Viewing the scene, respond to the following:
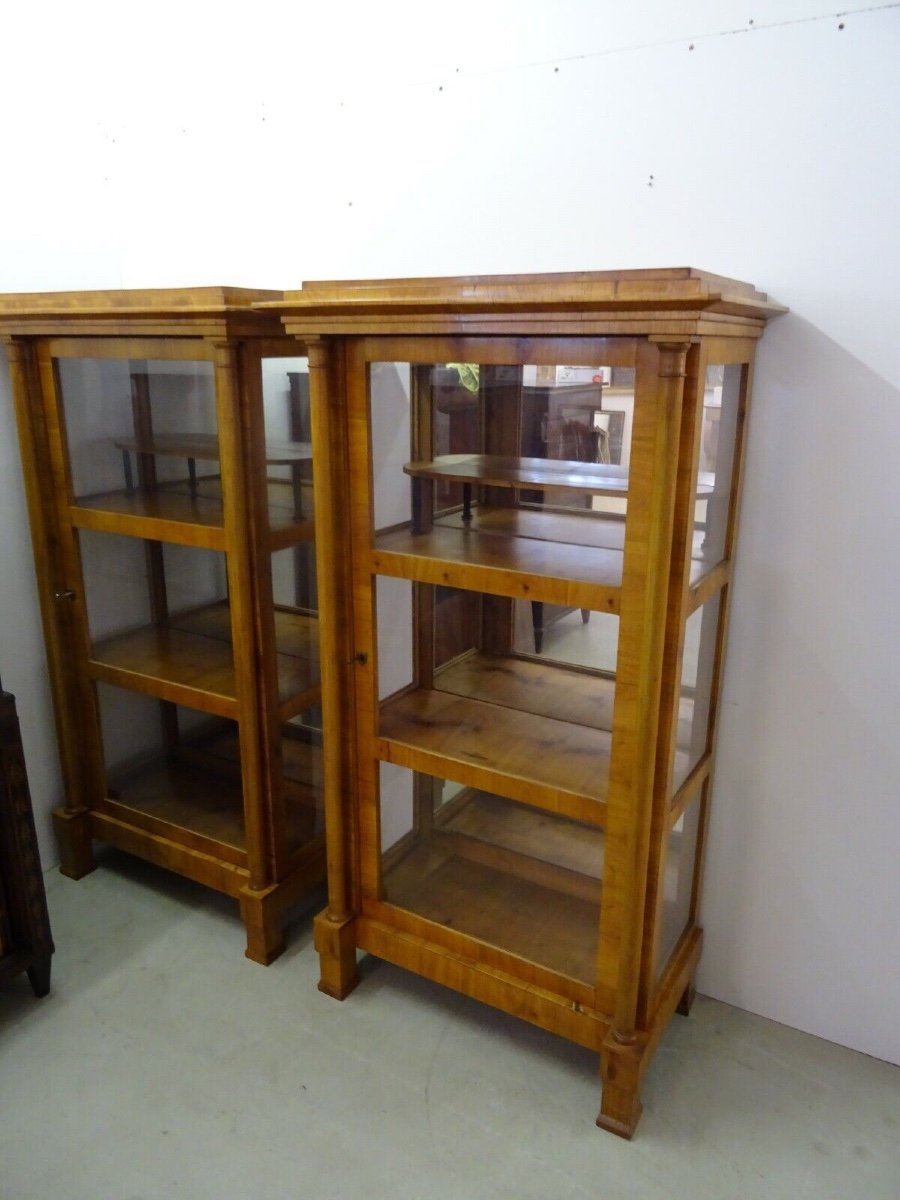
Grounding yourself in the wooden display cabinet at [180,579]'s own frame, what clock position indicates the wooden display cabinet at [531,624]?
the wooden display cabinet at [531,624] is roughly at 9 o'clock from the wooden display cabinet at [180,579].

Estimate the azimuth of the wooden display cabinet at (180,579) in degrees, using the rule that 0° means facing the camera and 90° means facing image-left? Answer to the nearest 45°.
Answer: approximately 45°

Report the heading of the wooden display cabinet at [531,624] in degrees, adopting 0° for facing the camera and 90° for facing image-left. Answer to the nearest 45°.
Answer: approximately 45°

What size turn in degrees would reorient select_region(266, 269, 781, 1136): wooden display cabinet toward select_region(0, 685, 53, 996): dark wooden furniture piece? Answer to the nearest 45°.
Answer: approximately 45° to its right
